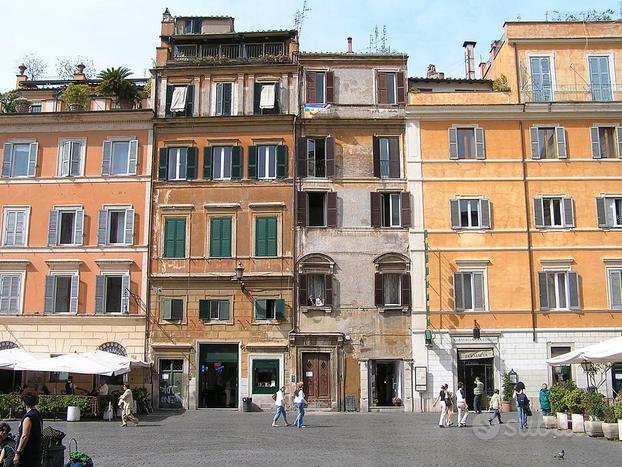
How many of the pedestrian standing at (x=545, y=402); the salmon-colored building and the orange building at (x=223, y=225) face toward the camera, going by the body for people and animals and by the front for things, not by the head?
3

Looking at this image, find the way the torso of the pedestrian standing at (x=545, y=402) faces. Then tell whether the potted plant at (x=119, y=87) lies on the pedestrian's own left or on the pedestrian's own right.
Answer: on the pedestrian's own right

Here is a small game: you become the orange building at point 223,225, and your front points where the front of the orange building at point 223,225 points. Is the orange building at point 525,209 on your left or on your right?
on your left

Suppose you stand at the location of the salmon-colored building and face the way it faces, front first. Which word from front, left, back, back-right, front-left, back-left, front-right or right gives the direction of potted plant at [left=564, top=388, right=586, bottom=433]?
front-left

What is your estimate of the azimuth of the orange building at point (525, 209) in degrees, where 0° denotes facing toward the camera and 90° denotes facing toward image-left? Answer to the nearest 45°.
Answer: approximately 0°

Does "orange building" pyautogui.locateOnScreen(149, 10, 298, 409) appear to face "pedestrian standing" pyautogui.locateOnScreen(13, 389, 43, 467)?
yes

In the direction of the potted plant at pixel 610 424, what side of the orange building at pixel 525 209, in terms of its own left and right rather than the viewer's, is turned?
front
